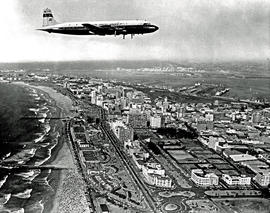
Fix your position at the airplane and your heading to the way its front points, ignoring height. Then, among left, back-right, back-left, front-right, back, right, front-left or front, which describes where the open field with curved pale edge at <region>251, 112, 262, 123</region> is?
front-left

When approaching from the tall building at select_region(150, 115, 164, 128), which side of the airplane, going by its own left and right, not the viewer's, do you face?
left

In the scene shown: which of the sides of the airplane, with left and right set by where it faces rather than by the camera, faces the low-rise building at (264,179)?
left

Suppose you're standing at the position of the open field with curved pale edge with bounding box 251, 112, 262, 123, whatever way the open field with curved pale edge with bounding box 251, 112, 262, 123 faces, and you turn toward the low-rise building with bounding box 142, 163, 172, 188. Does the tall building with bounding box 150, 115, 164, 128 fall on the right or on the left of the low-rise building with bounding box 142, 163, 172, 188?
right

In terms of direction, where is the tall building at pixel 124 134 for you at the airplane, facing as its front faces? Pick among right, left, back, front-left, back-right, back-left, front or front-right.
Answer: left

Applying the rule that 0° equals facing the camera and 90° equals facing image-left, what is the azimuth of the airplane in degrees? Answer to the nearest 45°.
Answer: approximately 270°

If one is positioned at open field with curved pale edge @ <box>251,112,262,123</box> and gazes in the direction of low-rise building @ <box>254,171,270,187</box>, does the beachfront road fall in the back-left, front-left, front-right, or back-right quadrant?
front-right
